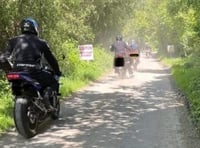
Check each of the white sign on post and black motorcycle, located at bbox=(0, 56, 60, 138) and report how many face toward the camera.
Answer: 1

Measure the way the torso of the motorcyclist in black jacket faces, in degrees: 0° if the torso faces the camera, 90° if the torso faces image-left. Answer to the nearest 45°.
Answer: approximately 225°

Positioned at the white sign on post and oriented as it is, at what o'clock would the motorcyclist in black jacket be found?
The motorcyclist in black jacket is roughly at 12 o'clock from the white sign on post.

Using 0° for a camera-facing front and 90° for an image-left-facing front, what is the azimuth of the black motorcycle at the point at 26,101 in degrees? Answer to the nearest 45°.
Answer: approximately 225°

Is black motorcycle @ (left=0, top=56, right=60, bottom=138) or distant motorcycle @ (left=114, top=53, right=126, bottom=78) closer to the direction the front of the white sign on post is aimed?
the black motorcycle

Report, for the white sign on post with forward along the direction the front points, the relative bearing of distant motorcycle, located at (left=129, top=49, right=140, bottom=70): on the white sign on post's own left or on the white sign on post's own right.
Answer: on the white sign on post's own left

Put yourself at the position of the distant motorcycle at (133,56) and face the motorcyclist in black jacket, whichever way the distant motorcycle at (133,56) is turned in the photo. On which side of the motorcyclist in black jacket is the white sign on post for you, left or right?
right
